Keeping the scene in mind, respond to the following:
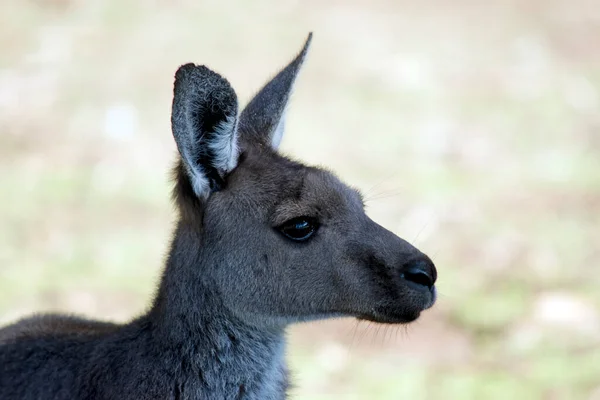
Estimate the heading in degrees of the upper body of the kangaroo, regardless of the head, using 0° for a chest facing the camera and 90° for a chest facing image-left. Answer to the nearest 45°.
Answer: approximately 270°
